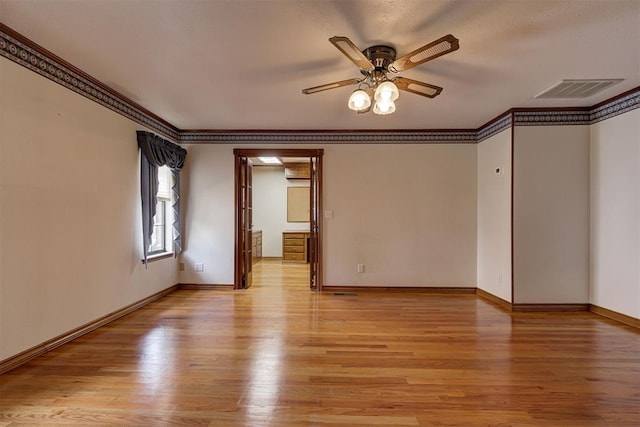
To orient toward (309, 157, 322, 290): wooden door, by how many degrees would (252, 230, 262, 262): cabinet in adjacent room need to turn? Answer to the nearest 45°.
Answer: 0° — it already faces it

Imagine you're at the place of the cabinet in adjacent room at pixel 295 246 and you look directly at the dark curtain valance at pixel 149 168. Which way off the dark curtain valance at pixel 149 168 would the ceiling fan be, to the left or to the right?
left

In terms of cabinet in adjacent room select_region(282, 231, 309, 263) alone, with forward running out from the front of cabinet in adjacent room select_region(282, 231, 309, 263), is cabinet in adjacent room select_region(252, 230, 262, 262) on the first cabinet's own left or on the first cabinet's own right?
on the first cabinet's own right

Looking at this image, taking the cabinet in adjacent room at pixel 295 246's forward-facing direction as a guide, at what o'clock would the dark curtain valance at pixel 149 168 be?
The dark curtain valance is roughly at 1 o'clock from the cabinet in adjacent room.

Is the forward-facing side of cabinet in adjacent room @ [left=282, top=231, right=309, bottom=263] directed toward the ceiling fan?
yes

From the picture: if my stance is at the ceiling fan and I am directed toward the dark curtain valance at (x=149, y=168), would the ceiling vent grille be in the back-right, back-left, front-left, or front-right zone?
back-right
